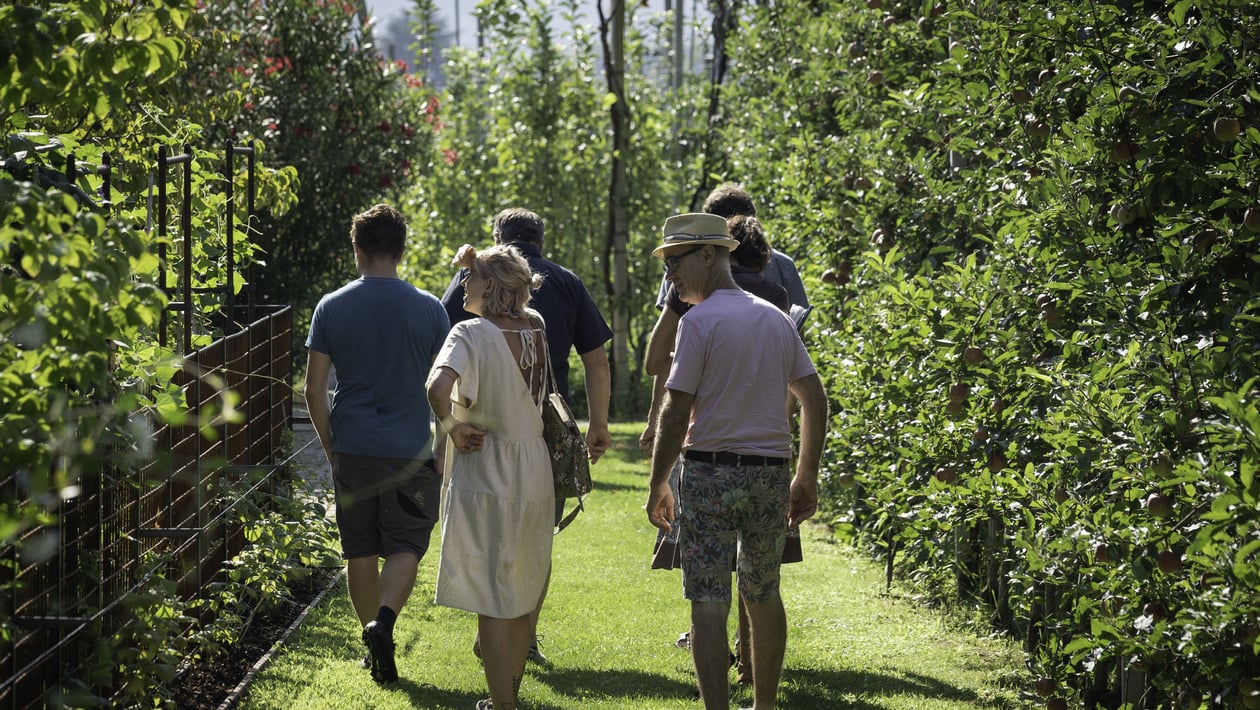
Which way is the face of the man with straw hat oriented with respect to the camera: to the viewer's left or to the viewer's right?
to the viewer's left

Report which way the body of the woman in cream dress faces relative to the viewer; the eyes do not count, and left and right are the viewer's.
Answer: facing away from the viewer and to the left of the viewer

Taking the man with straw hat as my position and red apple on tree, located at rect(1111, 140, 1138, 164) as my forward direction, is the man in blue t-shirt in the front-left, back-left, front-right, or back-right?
back-left

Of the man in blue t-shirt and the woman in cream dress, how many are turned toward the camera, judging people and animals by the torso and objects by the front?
0

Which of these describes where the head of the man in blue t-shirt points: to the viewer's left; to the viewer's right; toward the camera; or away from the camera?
away from the camera

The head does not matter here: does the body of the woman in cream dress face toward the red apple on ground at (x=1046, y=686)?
no

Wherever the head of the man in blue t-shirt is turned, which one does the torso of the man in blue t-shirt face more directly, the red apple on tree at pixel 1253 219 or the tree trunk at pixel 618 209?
the tree trunk

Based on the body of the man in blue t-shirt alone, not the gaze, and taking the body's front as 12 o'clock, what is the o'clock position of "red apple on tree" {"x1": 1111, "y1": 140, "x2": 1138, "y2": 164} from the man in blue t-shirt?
The red apple on tree is roughly at 4 o'clock from the man in blue t-shirt.

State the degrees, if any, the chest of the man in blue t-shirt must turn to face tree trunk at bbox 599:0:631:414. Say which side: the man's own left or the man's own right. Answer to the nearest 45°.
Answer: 0° — they already face it

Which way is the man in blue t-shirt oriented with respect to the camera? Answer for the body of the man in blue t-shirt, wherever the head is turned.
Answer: away from the camera

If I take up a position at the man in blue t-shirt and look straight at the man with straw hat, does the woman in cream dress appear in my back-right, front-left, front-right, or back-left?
front-right

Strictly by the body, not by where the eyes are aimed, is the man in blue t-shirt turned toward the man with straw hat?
no

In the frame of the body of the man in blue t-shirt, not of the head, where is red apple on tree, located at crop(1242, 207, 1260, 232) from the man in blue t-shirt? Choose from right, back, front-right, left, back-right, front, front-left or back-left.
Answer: back-right
